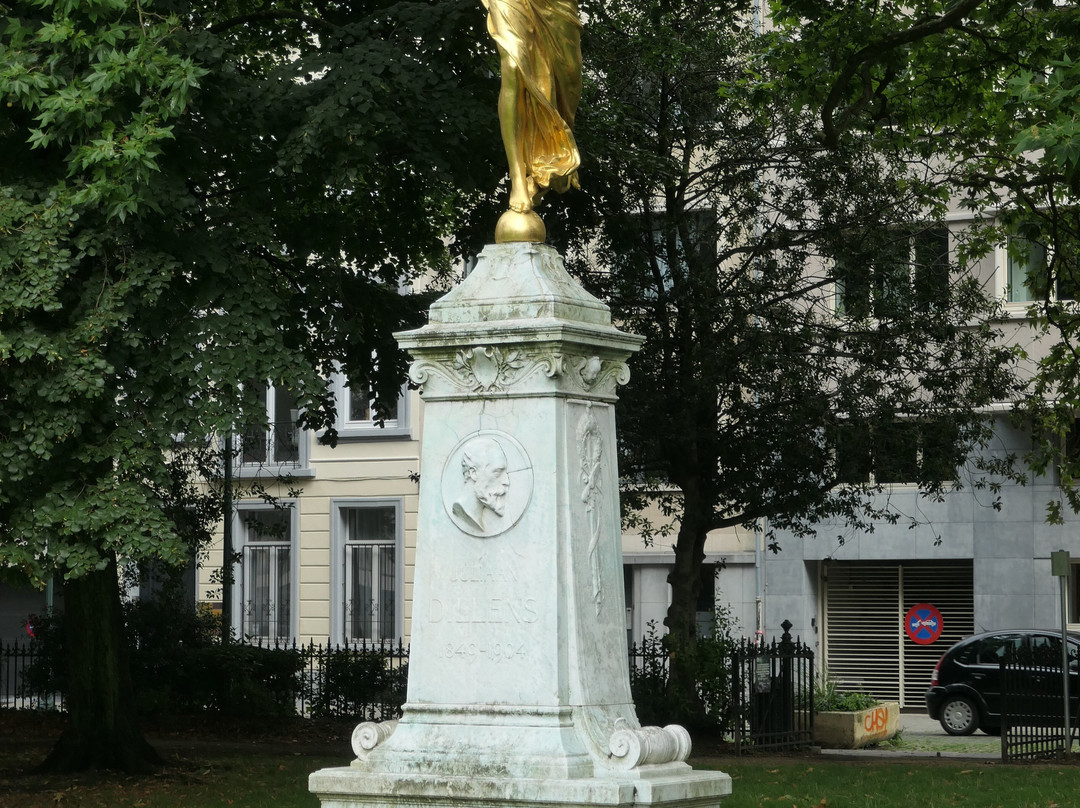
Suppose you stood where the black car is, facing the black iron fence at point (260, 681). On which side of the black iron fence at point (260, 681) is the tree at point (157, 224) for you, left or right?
left

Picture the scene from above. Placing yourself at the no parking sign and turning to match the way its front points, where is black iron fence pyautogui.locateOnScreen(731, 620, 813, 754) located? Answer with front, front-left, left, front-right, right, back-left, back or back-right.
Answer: front

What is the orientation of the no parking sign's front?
toward the camera

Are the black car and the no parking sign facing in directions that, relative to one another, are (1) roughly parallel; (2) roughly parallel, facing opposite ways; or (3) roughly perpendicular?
roughly perpendicular

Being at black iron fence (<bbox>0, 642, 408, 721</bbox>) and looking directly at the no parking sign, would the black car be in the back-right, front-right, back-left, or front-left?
front-right

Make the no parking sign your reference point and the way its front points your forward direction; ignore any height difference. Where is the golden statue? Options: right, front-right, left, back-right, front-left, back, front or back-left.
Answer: front

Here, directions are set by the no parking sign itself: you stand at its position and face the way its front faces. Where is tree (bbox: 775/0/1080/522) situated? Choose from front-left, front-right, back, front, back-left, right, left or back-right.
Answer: front

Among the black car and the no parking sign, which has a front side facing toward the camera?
the no parking sign
